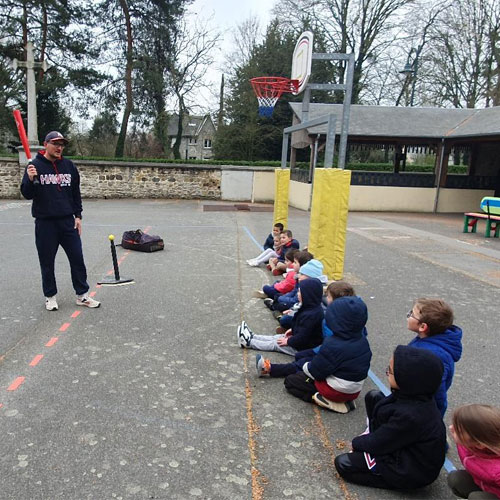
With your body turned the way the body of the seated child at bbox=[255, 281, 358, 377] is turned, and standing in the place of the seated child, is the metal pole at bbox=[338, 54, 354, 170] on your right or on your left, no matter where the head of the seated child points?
on your right

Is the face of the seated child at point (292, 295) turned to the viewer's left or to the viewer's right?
to the viewer's left

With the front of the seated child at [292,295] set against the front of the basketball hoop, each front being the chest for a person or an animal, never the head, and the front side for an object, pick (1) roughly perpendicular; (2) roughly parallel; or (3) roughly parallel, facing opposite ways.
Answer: roughly parallel

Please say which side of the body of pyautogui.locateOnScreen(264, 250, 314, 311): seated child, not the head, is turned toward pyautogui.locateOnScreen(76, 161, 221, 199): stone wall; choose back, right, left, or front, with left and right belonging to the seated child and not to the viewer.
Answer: right

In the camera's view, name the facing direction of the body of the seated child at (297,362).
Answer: to the viewer's left

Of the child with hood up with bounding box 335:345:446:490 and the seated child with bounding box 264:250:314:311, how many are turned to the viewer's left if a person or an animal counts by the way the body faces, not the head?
2

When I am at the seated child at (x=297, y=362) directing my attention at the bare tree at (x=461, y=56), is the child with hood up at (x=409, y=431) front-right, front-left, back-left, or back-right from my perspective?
back-right

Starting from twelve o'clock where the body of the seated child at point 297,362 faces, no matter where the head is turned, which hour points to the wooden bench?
The wooden bench is roughly at 4 o'clock from the seated child.

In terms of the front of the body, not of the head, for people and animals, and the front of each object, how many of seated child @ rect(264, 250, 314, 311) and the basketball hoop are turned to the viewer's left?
2

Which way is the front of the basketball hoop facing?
to the viewer's left

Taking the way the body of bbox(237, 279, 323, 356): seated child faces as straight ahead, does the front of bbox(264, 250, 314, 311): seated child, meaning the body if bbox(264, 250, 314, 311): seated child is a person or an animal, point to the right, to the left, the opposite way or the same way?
the same way

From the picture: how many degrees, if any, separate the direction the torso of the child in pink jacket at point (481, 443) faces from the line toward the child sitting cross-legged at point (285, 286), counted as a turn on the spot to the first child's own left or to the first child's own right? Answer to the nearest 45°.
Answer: approximately 45° to the first child's own right

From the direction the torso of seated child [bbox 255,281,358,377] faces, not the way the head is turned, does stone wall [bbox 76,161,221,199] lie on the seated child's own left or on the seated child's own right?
on the seated child's own right

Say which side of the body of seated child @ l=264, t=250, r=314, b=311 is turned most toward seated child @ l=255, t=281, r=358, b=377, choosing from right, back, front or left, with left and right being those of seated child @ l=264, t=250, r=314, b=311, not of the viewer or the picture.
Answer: left

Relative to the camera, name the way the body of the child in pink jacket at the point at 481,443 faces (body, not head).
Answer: to the viewer's left

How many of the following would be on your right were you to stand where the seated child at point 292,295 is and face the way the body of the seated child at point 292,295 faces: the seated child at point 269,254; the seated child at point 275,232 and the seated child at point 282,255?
3

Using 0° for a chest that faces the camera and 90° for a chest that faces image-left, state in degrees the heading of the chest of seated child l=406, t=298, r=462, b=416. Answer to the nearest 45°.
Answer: approximately 90°

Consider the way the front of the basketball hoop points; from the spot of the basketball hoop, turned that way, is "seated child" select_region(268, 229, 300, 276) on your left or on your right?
on your left

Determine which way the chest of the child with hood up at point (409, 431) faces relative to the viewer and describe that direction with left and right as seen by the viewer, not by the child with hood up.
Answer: facing to the left of the viewer

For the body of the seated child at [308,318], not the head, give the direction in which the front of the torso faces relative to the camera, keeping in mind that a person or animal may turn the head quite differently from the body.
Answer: to the viewer's left
